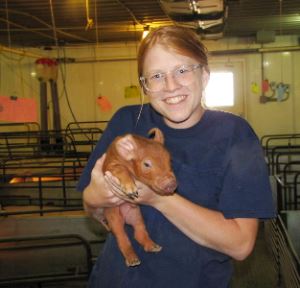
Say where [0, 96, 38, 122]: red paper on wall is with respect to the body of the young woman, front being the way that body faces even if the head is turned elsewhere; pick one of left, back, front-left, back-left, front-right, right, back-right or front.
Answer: back-right

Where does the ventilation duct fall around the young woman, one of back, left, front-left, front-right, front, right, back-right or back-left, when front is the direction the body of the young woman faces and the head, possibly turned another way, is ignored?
back

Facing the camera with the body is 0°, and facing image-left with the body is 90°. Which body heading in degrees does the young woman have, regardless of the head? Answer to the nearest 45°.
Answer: approximately 0°

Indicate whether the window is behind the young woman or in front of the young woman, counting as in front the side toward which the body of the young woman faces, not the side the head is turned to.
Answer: behind
